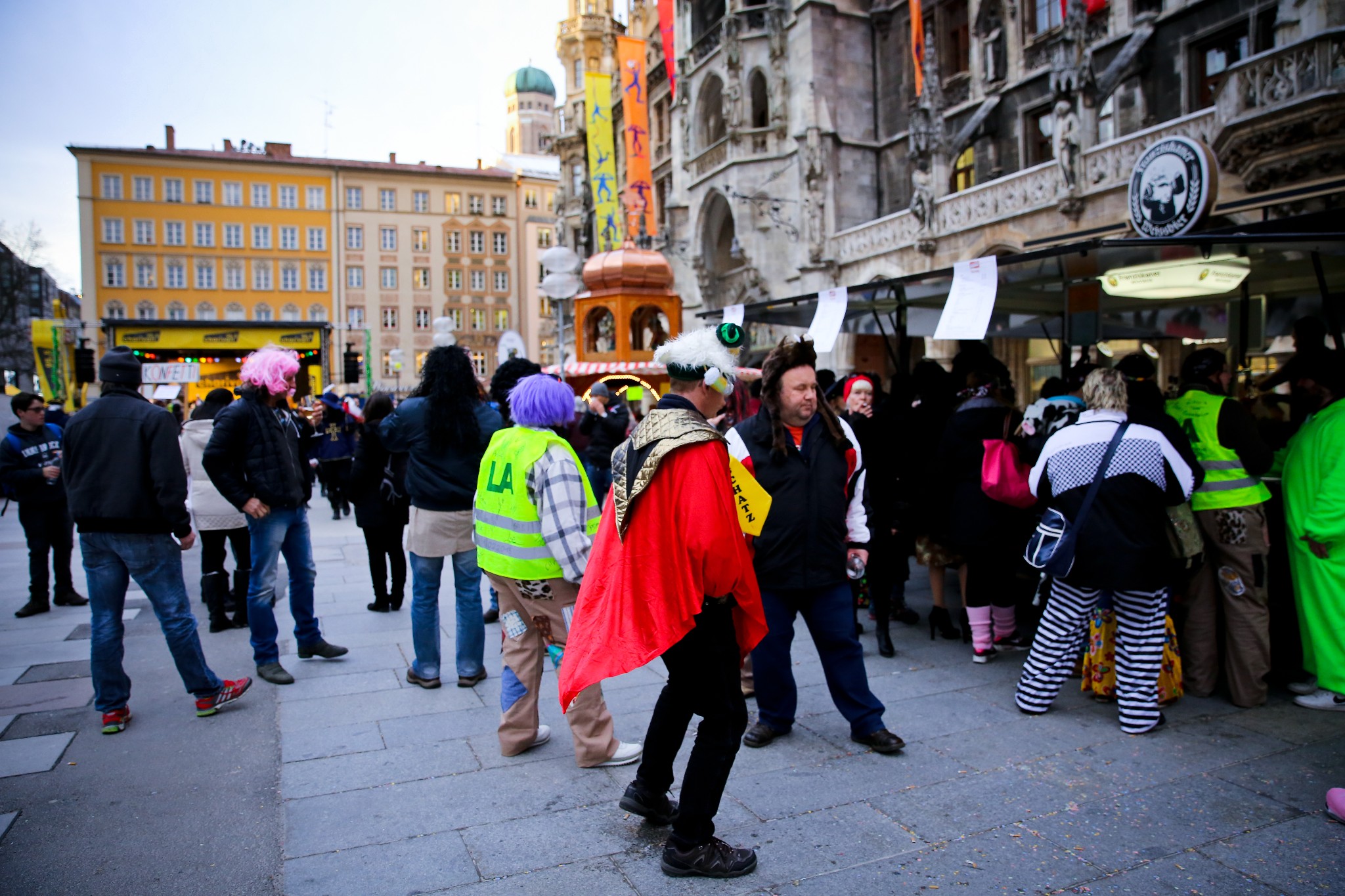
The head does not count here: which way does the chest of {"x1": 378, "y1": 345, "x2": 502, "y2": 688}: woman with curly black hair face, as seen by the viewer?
away from the camera

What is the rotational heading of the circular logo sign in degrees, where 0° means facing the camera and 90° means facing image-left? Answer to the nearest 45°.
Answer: approximately 45°

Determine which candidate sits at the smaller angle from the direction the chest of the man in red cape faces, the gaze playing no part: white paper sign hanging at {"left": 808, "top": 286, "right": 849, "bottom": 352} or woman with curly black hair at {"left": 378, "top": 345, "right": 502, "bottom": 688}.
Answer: the white paper sign hanging

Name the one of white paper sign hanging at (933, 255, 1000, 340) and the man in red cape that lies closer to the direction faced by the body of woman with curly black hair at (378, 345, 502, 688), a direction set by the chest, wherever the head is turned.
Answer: the white paper sign hanging

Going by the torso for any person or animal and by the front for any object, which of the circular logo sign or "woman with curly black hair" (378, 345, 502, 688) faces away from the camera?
the woman with curly black hair

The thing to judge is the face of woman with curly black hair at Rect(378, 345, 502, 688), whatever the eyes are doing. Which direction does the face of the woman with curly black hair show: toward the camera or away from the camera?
away from the camera

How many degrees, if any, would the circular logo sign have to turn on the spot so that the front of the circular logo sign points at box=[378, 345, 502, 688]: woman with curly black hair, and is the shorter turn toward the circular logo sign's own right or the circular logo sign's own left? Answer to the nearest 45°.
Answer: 0° — it already faces them

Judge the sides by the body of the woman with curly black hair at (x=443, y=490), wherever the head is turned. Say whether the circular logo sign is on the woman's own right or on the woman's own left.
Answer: on the woman's own right

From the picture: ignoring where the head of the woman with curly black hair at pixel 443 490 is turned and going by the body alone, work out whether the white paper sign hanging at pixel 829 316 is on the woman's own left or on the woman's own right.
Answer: on the woman's own right
